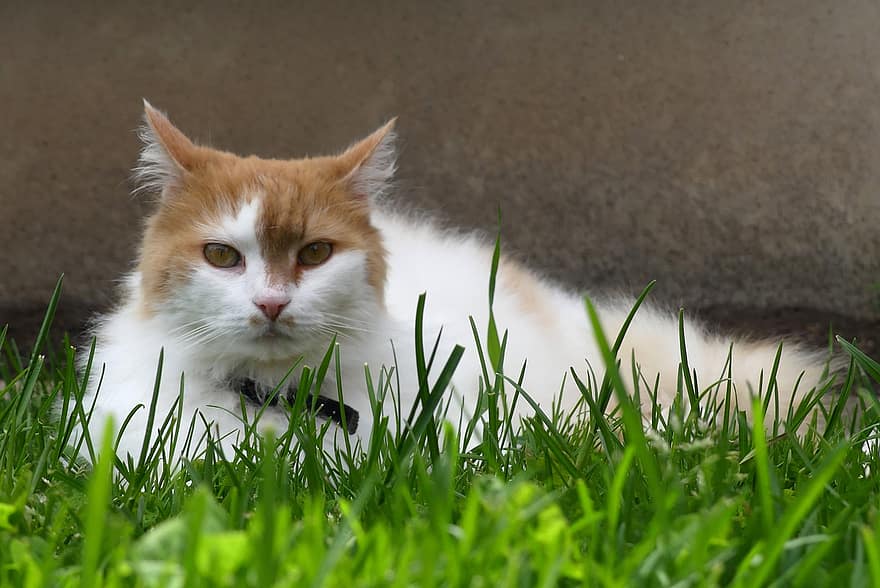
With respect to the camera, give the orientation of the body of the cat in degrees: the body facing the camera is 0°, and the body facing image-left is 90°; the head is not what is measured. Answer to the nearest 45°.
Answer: approximately 45°
